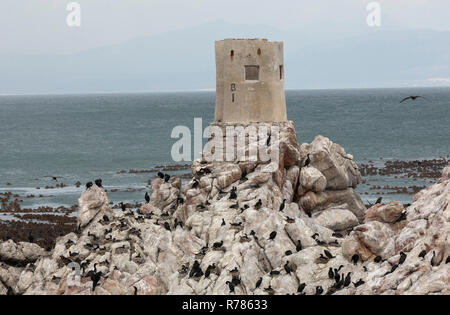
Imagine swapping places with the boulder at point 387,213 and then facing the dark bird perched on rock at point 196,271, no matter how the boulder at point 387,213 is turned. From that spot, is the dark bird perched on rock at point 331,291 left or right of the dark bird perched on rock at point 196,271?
left

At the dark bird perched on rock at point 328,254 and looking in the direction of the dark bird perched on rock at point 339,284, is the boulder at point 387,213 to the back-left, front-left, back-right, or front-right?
back-left

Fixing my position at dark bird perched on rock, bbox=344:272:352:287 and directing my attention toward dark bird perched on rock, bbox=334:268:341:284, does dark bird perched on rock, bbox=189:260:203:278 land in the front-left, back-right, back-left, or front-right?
front-left
